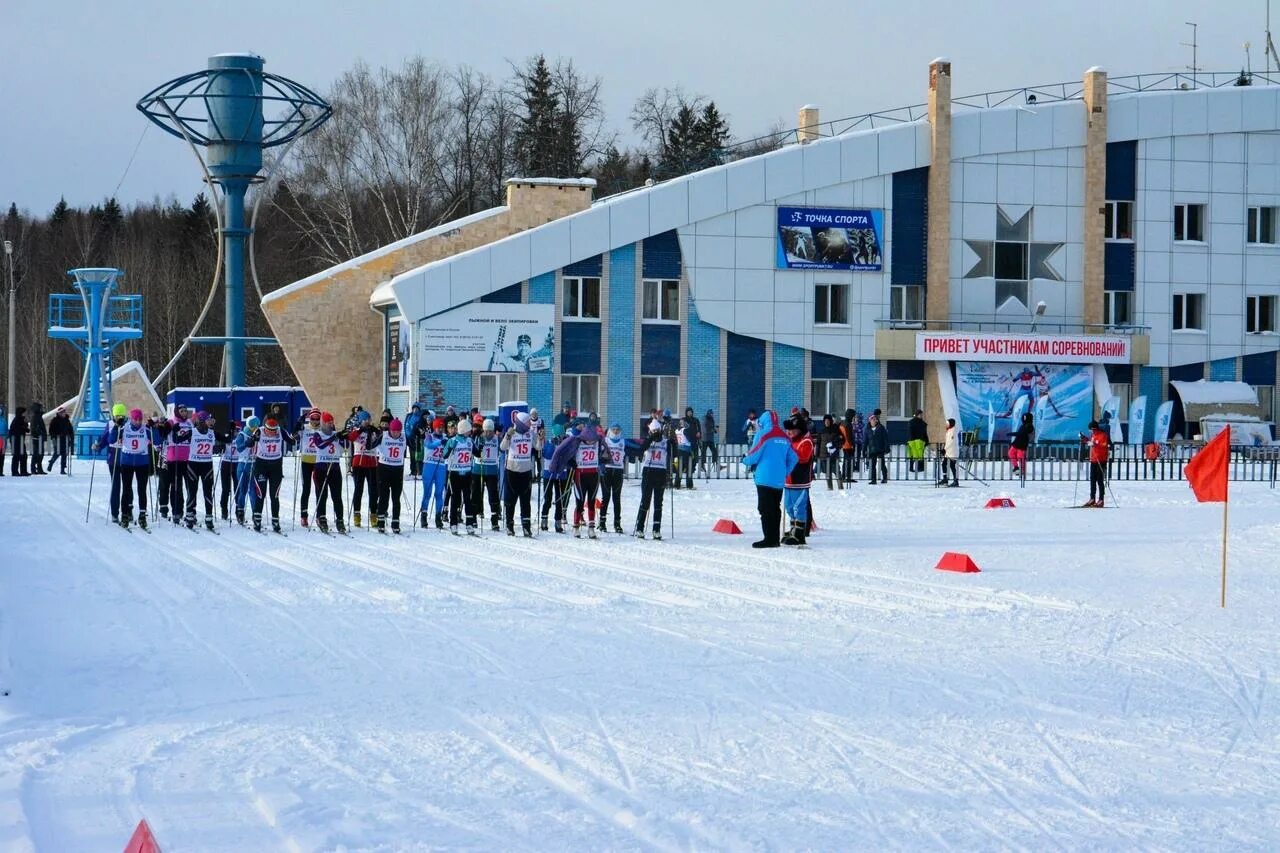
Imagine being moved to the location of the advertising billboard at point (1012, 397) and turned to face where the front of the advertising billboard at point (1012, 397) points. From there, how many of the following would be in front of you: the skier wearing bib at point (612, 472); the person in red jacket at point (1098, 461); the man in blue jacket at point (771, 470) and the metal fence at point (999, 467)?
4

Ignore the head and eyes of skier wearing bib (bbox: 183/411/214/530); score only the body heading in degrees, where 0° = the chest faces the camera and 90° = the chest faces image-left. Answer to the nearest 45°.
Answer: approximately 0°

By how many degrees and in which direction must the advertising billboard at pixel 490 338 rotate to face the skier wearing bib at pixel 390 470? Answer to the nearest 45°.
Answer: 0° — it already faces them

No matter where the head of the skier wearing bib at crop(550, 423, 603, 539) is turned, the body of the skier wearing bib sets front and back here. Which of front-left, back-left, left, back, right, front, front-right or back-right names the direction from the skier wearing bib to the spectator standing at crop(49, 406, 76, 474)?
back-right

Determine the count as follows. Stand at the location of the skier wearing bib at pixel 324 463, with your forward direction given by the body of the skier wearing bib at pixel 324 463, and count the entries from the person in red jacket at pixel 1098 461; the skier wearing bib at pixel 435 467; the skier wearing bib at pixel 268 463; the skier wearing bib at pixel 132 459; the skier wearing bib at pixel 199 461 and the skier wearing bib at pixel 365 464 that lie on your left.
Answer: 3

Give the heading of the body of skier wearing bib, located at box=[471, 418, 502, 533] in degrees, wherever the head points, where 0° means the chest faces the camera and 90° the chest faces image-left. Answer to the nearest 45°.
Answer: approximately 0°

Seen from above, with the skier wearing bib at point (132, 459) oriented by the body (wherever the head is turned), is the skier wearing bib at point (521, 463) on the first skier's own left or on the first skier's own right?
on the first skier's own left
